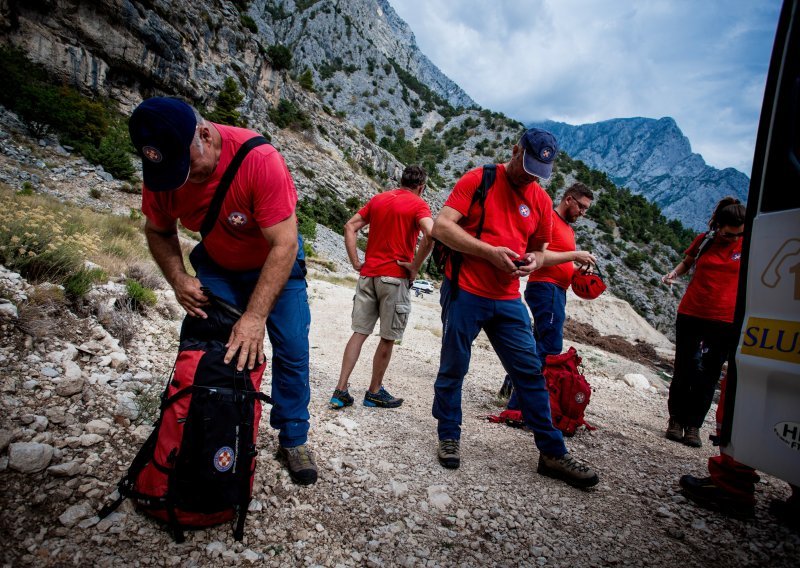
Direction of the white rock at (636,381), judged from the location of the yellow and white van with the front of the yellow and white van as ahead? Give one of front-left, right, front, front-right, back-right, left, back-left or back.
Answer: back-left

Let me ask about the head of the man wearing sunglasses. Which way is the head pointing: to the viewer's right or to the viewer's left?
to the viewer's right

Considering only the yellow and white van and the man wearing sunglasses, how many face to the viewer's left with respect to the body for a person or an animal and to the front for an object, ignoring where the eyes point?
0

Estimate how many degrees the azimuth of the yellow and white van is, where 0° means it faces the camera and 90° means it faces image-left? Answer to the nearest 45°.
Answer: approximately 315°

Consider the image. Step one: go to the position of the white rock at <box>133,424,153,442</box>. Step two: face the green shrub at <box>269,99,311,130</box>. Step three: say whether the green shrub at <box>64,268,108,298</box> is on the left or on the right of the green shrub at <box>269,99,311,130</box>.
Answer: left

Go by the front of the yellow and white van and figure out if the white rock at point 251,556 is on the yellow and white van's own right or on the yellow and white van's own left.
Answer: on the yellow and white van's own right
